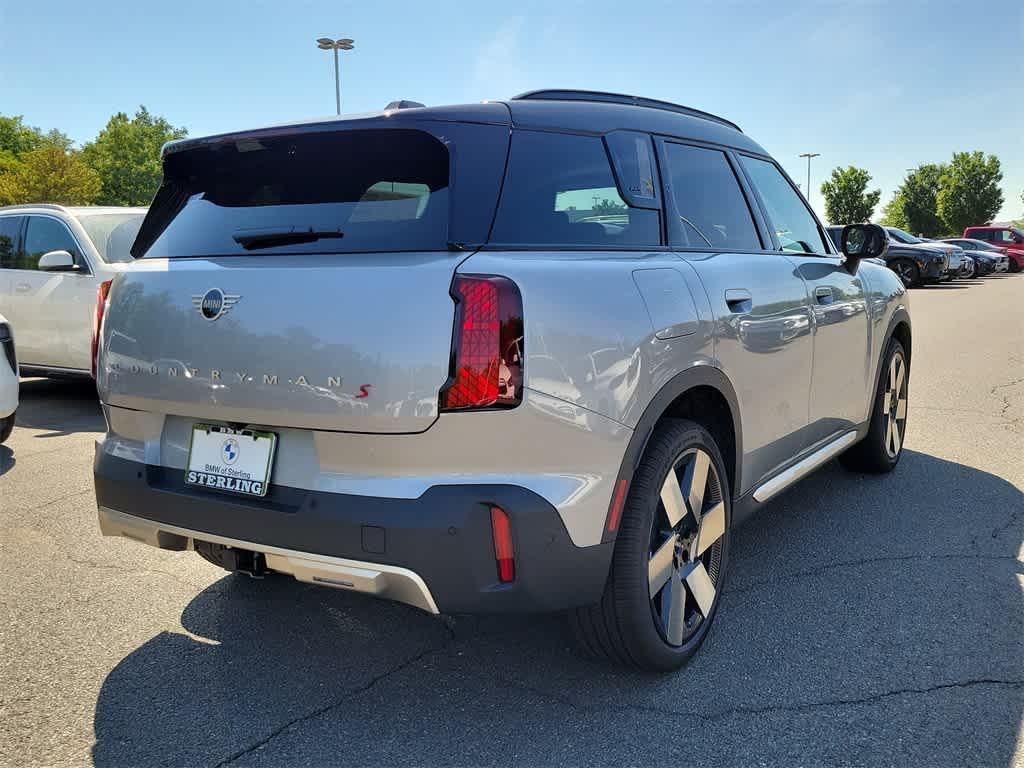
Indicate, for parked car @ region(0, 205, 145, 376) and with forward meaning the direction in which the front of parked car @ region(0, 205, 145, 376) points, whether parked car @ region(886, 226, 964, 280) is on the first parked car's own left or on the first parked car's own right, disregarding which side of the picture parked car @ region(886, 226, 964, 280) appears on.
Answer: on the first parked car's own left

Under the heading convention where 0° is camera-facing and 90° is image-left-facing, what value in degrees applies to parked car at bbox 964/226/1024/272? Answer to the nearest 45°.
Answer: approximately 315°

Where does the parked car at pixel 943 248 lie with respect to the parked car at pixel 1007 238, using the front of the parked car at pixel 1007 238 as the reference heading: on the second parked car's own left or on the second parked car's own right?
on the second parked car's own right

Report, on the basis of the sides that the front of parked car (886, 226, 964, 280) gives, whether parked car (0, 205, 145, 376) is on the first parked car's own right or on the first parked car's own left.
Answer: on the first parked car's own right

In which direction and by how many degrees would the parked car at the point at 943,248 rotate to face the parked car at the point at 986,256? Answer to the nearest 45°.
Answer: approximately 135° to its left

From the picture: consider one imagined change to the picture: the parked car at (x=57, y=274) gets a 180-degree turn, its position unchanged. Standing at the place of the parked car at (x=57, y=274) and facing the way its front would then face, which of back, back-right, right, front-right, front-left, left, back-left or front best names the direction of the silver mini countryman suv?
back-left

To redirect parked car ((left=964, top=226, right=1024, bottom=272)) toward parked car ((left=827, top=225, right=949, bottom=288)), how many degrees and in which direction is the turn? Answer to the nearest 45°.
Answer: approximately 45° to its right

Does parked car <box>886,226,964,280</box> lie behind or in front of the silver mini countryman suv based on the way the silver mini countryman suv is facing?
in front

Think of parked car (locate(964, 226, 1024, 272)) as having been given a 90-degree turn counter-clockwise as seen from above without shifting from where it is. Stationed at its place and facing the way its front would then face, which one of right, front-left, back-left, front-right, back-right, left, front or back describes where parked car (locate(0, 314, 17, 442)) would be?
back-right

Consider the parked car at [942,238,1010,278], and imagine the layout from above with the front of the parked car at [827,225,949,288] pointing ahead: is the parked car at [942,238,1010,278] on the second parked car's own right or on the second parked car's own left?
on the second parked car's own left
